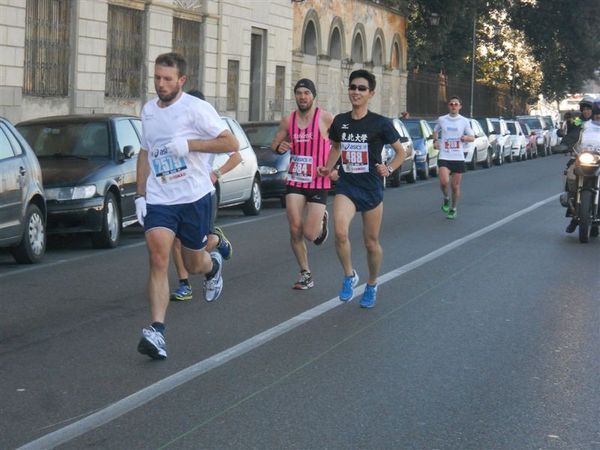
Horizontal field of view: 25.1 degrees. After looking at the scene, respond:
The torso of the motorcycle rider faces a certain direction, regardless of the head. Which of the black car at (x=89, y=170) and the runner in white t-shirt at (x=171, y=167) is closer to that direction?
the runner in white t-shirt

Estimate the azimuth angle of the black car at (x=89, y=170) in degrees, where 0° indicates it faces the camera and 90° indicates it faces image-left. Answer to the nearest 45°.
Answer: approximately 45°

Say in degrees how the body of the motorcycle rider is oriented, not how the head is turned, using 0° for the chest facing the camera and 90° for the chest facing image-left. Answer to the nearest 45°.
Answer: approximately 0°

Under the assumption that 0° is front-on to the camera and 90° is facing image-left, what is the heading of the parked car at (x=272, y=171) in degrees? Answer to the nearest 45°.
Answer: approximately 45°

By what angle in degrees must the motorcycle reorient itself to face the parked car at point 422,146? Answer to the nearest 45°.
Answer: approximately 180°

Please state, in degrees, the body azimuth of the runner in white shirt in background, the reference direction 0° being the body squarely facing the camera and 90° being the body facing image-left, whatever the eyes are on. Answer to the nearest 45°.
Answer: approximately 0°

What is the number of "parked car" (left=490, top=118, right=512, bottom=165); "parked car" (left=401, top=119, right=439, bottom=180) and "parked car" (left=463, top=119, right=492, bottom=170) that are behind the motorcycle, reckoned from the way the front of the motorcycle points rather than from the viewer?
3

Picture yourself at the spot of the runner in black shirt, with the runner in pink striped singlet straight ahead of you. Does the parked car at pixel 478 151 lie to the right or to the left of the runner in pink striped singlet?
right

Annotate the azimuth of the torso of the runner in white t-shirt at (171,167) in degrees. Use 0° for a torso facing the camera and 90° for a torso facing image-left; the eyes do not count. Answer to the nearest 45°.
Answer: approximately 45°
